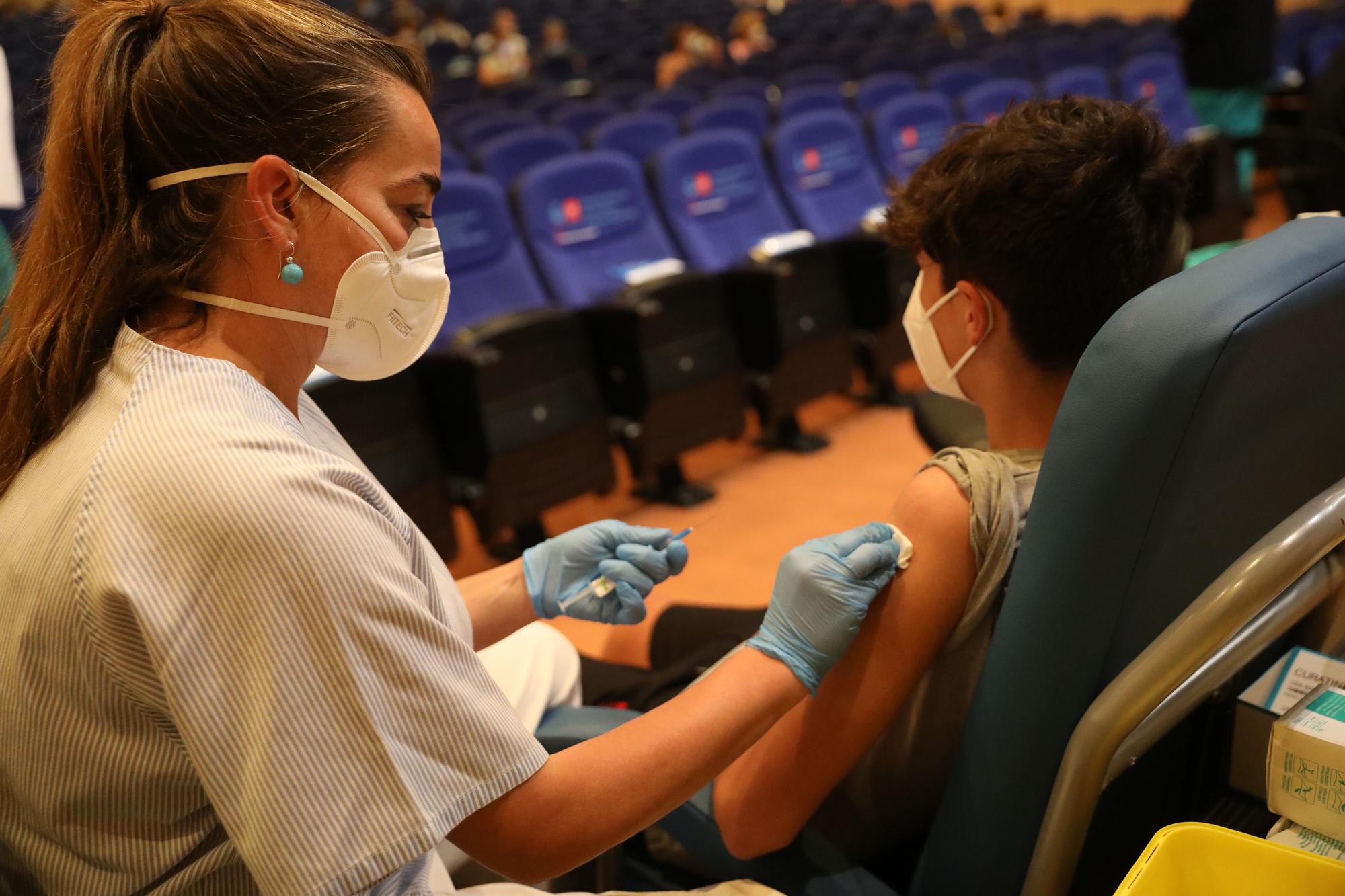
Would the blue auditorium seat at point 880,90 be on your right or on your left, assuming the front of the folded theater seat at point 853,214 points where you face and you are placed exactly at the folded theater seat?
on your left

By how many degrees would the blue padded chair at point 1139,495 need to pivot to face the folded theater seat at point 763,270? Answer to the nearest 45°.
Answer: approximately 45° to its right

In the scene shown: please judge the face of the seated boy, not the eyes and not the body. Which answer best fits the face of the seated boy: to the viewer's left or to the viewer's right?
to the viewer's left

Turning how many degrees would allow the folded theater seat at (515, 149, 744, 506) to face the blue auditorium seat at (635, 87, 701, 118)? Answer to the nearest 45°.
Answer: approximately 135° to its left

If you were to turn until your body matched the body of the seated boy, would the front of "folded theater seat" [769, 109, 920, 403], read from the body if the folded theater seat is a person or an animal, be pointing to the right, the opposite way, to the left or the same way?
the opposite way

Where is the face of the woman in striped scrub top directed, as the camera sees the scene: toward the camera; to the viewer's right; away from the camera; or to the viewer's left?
to the viewer's right

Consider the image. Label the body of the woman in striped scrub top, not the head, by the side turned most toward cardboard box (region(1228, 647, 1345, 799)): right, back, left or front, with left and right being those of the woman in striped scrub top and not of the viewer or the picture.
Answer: front

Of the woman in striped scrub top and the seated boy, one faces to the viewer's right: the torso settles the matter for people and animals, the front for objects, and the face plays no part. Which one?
the woman in striped scrub top

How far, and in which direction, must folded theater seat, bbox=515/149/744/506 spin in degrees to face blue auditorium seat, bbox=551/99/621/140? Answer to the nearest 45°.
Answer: approximately 135° to its left

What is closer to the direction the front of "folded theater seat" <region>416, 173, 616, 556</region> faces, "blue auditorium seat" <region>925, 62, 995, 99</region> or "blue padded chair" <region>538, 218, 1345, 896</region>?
the blue padded chair

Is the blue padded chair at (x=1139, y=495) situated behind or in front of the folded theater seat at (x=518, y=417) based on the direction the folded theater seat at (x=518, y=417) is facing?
in front

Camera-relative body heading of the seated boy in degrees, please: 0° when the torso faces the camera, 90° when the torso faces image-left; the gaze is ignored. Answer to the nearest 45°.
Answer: approximately 135°

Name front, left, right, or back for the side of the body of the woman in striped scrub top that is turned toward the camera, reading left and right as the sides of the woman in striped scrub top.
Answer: right
